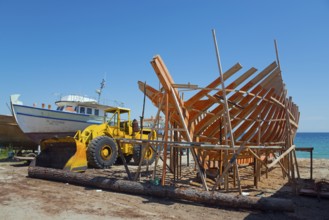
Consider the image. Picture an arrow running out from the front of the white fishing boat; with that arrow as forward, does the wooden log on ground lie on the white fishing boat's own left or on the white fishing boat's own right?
on the white fishing boat's own left

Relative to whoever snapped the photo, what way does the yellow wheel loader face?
facing the viewer and to the left of the viewer

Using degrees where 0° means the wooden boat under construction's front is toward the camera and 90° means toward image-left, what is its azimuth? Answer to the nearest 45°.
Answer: approximately 45°

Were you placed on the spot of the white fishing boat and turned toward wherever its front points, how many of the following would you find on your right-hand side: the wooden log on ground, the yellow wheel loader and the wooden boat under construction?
0

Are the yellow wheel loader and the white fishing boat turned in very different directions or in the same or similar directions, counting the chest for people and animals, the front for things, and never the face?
same or similar directions

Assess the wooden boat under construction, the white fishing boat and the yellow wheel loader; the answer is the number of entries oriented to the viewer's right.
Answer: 0

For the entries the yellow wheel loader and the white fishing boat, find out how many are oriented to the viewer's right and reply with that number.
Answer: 0

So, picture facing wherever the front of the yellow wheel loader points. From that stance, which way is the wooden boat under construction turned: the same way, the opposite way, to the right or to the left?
the same way
